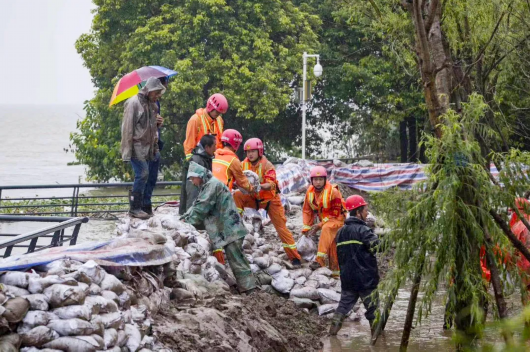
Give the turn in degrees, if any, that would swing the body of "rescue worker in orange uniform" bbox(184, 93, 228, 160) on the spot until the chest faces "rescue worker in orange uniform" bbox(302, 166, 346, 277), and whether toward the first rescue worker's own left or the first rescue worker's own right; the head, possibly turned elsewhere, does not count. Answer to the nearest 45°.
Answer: approximately 45° to the first rescue worker's own left

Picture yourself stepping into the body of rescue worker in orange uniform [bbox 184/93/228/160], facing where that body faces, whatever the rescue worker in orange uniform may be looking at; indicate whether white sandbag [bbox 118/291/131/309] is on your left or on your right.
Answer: on your right

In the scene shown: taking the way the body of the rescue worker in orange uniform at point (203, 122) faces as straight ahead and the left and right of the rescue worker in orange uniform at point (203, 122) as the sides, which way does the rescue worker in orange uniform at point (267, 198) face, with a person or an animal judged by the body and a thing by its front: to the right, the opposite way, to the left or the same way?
to the right

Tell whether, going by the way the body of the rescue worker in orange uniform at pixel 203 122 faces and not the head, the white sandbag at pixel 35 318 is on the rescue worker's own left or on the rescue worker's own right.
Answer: on the rescue worker's own right

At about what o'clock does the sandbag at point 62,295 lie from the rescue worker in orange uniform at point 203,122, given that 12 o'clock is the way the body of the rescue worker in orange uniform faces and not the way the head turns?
The sandbag is roughly at 2 o'clock from the rescue worker in orange uniform.

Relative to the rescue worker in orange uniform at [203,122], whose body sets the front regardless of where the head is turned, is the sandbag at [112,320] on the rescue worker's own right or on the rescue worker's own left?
on the rescue worker's own right

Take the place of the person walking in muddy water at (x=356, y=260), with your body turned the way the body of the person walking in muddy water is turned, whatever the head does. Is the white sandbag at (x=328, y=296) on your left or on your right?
on your left

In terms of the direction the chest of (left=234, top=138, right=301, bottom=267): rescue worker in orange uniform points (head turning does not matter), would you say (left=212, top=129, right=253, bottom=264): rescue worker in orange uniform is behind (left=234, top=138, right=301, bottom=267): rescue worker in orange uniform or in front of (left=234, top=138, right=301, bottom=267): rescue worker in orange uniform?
in front

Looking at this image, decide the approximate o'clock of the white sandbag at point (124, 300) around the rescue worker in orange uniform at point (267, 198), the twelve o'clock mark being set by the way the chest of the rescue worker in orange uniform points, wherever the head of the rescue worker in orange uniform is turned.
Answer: The white sandbag is roughly at 11 o'clock from the rescue worker in orange uniform.

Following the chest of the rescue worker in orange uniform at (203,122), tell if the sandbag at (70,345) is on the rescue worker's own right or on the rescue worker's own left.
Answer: on the rescue worker's own right

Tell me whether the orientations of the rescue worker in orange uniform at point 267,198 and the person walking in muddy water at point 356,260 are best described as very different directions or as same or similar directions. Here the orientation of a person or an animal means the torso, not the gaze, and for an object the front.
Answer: very different directions

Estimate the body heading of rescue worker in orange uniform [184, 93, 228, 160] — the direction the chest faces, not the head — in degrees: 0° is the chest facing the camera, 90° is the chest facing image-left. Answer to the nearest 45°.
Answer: approximately 315°

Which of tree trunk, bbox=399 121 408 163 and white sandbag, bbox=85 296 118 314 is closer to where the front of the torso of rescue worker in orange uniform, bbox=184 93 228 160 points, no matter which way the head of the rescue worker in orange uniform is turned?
the white sandbag
